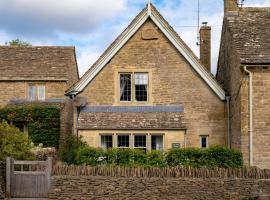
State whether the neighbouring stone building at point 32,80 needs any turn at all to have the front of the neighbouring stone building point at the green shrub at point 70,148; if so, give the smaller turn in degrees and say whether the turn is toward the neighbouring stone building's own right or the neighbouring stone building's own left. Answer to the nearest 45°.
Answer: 0° — it already faces it

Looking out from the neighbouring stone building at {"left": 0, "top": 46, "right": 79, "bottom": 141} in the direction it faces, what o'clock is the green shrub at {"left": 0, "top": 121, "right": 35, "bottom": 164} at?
The green shrub is roughly at 12 o'clock from the neighbouring stone building.

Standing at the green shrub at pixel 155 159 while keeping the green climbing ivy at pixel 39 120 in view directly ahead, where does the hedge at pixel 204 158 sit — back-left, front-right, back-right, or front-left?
back-right

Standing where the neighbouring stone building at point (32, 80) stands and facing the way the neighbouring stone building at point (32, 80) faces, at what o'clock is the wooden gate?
The wooden gate is roughly at 12 o'clock from the neighbouring stone building.

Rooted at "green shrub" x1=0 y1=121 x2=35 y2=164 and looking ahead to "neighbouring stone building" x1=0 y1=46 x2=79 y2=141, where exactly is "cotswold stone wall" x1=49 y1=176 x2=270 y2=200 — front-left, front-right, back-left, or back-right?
back-right

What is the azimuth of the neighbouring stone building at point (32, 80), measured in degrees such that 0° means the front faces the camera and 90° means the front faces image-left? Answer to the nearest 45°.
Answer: approximately 0°
